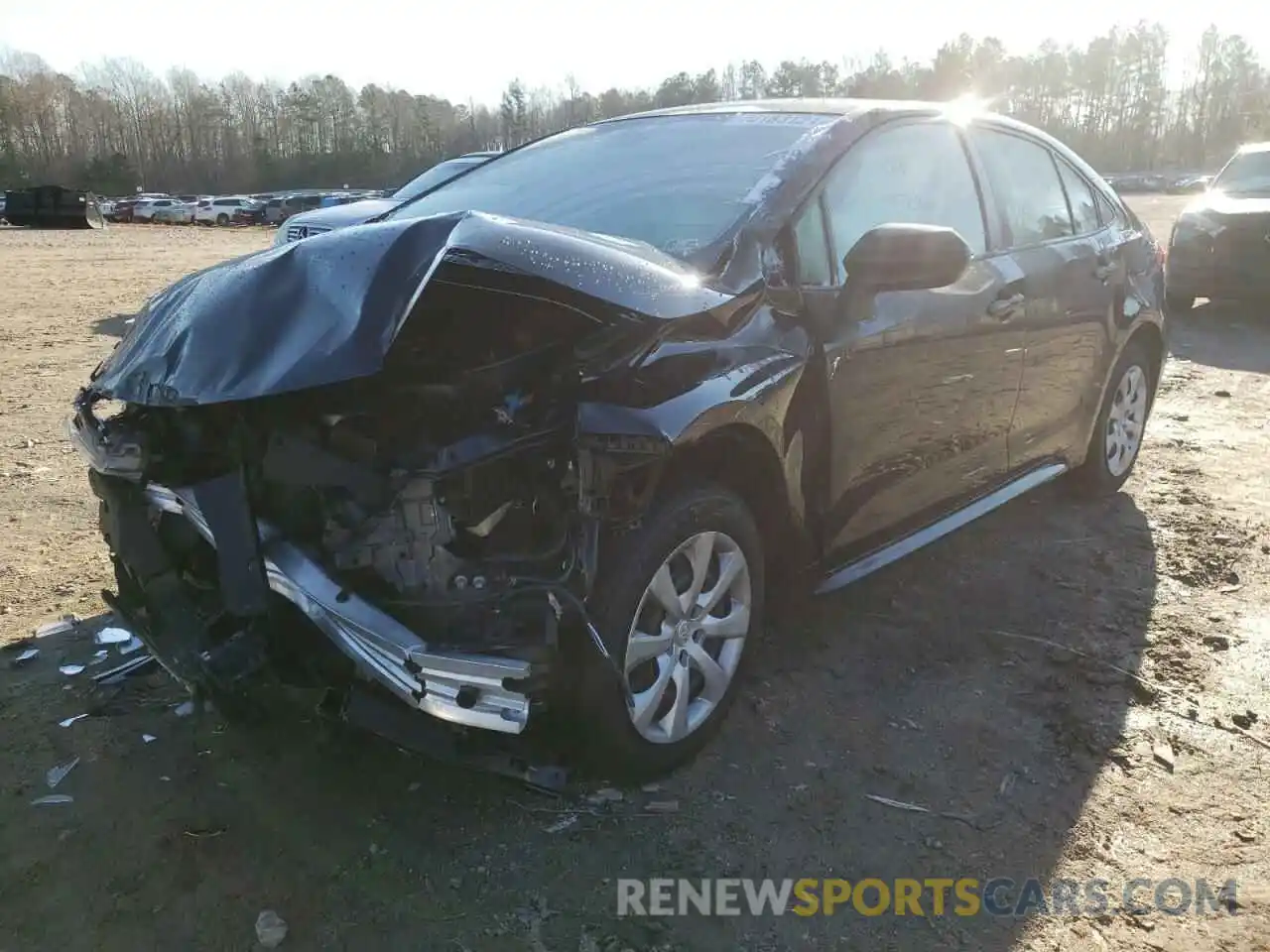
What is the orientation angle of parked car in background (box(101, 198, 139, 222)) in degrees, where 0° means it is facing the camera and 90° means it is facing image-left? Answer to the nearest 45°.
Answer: approximately 45°

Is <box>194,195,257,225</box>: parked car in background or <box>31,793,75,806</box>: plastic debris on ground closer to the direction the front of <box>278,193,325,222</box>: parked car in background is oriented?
the plastic debris on ground

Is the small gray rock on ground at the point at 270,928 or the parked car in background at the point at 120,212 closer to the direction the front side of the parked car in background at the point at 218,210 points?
the small gray rock on ground

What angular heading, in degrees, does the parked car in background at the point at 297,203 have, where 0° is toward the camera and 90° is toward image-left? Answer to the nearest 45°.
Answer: approximately 45°

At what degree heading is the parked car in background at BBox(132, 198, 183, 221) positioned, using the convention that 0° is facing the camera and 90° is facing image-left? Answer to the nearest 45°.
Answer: approximately 45°

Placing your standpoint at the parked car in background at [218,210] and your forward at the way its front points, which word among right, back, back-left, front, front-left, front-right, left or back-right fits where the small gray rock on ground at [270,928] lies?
front-left

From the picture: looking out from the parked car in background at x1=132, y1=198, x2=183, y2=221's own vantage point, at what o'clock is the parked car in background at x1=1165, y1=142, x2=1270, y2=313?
the parked car in background at x1=1165, y1=142, x2=1270, y2=313 is roughly at 10 o'clock from the parked car in background at x1=132, y1=198, x2=183, y2=221.

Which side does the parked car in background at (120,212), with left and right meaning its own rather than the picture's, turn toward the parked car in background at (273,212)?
left

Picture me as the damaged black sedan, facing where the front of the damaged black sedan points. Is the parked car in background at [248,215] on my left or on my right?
on my right
